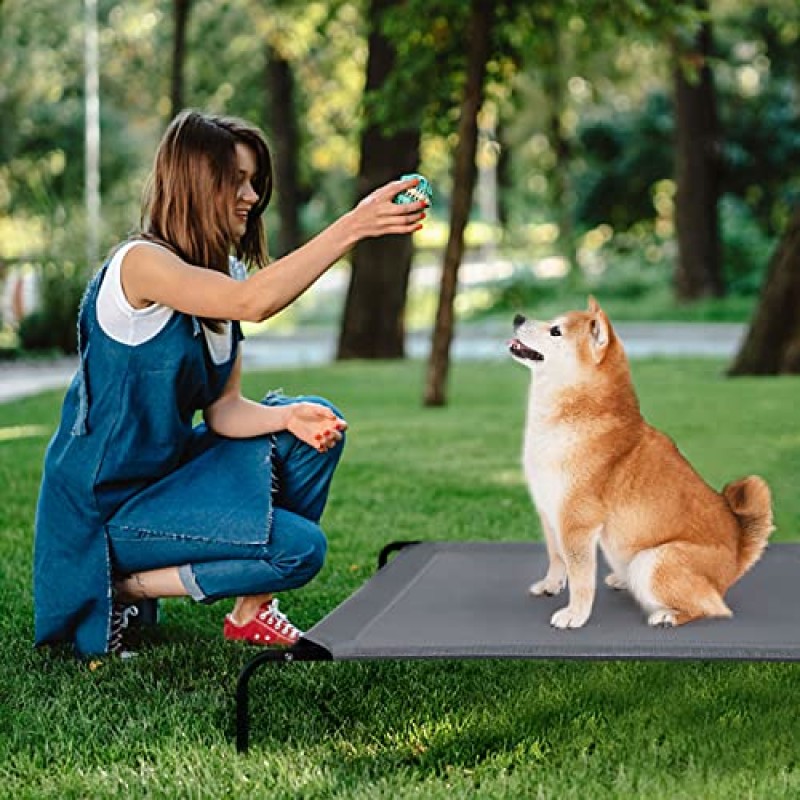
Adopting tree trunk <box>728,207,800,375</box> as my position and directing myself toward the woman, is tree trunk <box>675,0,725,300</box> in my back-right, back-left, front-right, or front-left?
back-right

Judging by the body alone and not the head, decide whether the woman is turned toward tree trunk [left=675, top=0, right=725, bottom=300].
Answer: no

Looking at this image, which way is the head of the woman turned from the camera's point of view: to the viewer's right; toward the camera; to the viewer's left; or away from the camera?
to the viewer's right

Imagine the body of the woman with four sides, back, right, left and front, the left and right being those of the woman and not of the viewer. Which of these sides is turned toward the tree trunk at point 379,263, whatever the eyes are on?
left

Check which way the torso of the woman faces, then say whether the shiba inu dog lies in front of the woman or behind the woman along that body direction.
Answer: in front

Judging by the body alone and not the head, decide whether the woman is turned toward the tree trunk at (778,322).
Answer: no

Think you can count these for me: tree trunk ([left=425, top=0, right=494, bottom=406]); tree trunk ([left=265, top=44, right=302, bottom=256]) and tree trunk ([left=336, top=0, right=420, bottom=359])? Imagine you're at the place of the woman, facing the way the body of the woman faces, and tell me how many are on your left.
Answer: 3

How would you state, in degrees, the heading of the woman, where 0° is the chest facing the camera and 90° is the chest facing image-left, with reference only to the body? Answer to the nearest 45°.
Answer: approximately 270°

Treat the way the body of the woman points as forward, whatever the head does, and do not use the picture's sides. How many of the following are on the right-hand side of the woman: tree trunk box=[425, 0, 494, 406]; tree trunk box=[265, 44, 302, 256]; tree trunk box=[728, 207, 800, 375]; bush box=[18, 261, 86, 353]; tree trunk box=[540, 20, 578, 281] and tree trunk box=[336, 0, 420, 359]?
0

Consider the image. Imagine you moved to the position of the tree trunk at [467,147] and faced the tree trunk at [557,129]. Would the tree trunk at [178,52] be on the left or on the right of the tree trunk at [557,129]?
left

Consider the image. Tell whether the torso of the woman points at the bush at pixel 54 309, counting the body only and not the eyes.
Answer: no

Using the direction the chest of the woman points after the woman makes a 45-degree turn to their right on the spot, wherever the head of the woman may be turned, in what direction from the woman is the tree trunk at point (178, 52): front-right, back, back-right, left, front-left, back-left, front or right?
back-left

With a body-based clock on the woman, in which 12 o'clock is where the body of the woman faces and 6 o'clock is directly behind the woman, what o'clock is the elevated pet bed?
The elevated pet bed is roughly at 1 o'clock from the woman.

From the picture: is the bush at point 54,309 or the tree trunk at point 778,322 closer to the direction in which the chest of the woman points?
the tree trunk
